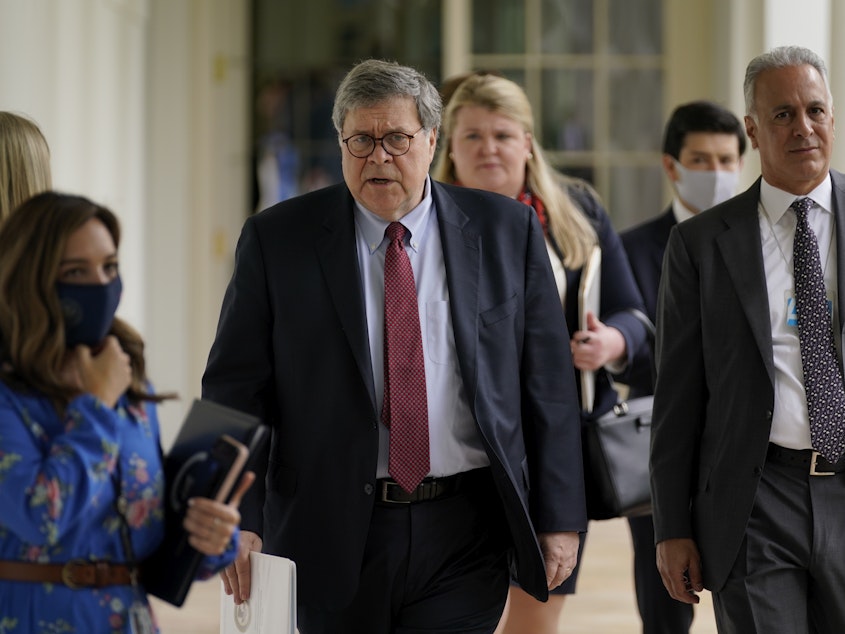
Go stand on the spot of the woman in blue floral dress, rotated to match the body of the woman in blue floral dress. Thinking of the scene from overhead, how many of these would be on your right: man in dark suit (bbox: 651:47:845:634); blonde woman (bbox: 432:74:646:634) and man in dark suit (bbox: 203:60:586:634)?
0

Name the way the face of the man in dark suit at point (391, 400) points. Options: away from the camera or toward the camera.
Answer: toward the camera

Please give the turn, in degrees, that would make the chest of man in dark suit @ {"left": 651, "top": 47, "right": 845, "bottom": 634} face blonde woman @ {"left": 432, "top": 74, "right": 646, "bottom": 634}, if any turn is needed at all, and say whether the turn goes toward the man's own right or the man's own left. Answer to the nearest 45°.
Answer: approximately 180°

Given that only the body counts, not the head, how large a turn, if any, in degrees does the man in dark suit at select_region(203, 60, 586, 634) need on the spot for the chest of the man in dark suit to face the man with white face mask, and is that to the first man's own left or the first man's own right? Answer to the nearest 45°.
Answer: approximately 135° to the first man's own left

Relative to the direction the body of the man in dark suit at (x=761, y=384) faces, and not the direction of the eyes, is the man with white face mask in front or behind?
behind

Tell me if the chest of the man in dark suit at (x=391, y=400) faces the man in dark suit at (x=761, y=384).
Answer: no

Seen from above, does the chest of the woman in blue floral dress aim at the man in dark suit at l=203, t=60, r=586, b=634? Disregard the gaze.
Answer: no

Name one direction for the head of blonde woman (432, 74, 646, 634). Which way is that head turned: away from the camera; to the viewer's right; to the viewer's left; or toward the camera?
toward the camera

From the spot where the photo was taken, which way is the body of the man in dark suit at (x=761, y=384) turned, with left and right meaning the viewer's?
facing the viewer and to the right of the viewer

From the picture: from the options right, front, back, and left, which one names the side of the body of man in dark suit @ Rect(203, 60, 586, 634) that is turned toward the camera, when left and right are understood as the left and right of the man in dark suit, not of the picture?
front

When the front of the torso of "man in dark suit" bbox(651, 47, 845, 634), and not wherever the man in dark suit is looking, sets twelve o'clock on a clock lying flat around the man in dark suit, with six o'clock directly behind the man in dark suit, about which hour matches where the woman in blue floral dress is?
The woman in blue floral dress is roughly at 3 o'clock from the man in dark suit.
